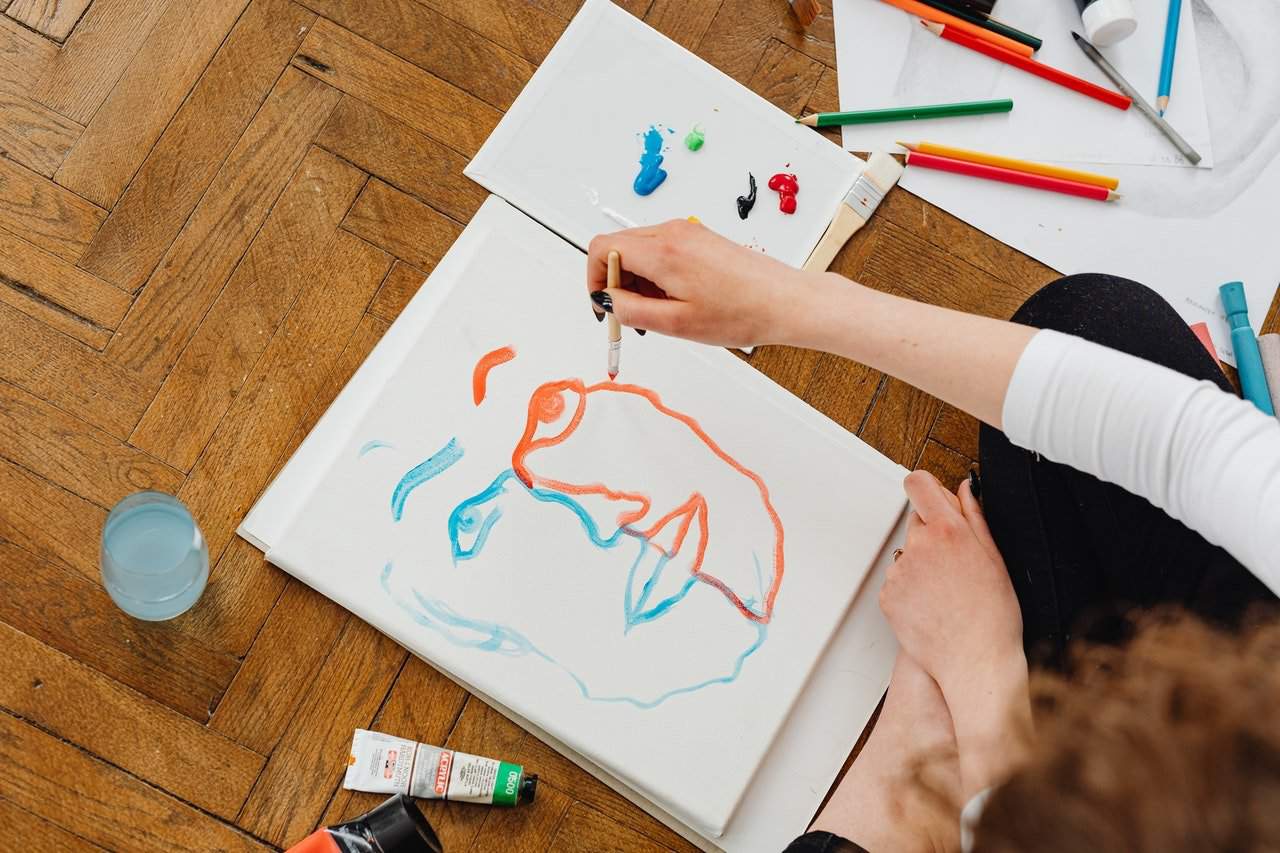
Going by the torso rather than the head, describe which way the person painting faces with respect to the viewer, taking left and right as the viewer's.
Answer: facing to the left of the viewer
